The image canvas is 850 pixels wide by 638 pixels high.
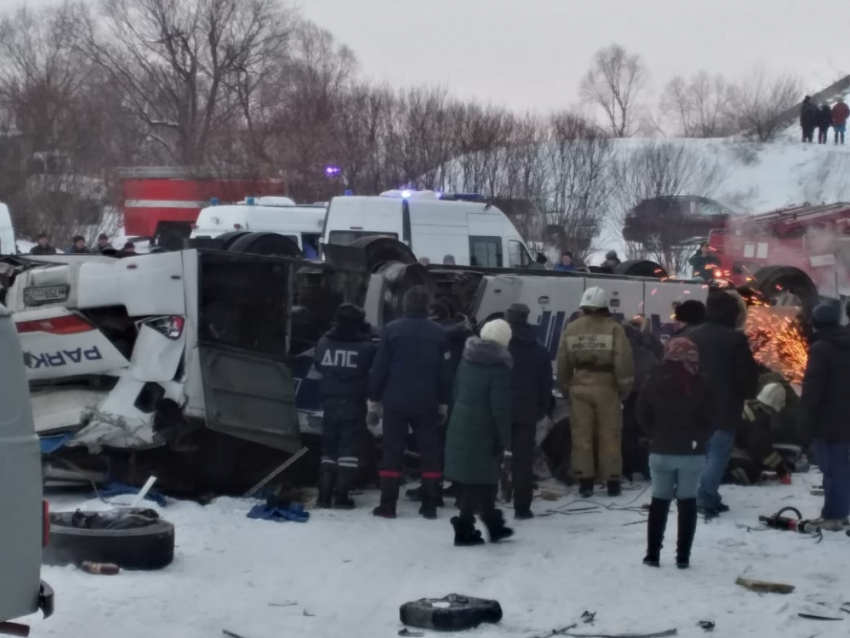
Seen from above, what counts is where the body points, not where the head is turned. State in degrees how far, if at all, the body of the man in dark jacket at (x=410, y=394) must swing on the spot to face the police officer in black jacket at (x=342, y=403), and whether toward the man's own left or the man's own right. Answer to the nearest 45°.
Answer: approximately 90° to the man's own left

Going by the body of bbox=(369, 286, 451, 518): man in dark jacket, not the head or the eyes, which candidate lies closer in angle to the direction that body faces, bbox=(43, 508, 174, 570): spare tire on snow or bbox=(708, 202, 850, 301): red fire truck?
the red fire truck

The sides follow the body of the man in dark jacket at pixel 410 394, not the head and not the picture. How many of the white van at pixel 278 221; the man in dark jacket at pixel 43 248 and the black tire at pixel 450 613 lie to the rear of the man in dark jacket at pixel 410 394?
1

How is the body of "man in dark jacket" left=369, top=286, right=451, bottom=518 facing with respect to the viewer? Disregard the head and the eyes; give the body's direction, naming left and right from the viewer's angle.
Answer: facing away from the viewer

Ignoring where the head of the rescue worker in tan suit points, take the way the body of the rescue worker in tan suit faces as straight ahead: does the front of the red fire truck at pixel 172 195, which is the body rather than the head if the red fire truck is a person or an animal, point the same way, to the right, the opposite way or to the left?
to the right

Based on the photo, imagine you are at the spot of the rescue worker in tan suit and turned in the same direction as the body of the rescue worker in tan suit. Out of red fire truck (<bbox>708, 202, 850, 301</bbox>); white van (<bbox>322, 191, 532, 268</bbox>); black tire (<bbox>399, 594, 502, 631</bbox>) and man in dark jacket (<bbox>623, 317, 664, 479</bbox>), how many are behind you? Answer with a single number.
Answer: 1

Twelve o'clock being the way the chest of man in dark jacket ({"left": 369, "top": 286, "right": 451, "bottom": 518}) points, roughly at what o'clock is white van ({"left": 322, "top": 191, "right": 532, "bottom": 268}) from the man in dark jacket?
The white van is roughly at 12 o'clock from the man in dark jacket.

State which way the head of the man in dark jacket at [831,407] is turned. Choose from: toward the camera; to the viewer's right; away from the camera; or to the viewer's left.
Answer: away from the camera

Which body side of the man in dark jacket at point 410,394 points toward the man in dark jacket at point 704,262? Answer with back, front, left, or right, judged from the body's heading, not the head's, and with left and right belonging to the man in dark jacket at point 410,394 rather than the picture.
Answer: front
